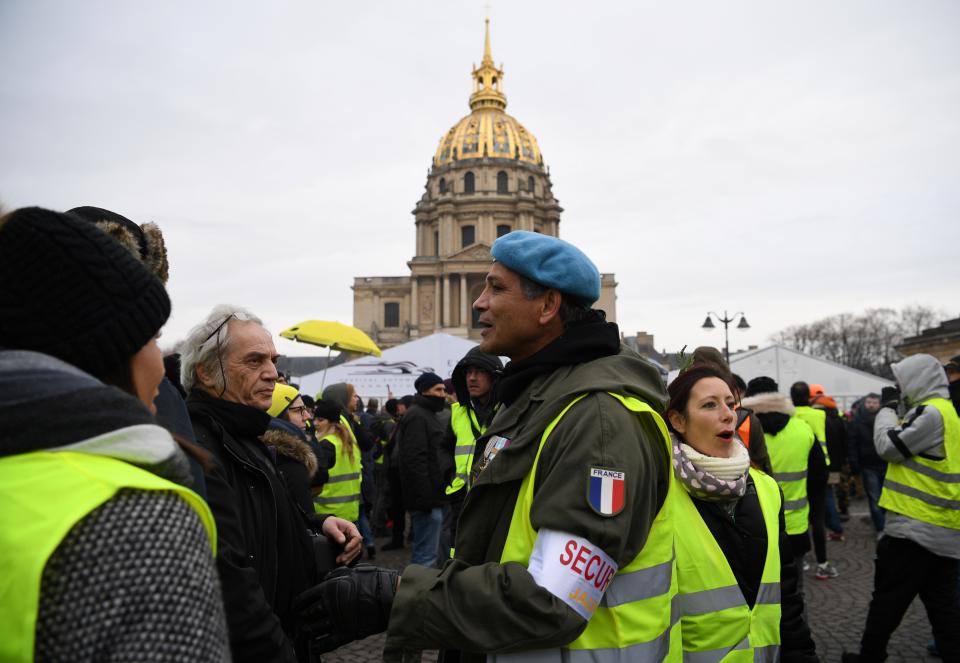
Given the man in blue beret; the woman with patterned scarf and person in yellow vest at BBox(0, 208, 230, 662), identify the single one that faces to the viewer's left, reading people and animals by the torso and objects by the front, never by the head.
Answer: the man in blue beret

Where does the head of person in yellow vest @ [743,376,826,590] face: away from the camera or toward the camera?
away from the camera

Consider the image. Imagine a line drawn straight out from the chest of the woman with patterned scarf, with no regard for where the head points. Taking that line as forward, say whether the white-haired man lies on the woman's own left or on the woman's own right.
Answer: on the woman's own right

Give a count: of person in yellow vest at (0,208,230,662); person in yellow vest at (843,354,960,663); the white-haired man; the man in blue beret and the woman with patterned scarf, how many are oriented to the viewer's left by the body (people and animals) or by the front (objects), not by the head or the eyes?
2

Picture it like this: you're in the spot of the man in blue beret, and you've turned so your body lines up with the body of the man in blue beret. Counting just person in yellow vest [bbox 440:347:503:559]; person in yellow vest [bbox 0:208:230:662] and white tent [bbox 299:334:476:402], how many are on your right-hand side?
2

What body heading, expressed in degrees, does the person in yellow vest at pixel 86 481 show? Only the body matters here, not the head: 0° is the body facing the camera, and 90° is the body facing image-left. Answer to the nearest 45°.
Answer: approximately 225°

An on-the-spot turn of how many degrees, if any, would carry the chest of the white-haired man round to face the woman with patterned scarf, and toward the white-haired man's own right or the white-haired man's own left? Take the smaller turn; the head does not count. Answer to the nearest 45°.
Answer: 0° — they already face them

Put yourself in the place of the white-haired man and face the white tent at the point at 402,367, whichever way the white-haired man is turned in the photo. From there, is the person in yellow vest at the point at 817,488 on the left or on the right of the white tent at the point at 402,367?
right

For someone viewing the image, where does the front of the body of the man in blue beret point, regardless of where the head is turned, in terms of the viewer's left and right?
facing to the left of the viewer

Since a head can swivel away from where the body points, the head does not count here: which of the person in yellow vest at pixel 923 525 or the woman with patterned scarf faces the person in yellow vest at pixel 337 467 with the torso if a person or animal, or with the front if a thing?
the person in yellow vest at pixel 923 525

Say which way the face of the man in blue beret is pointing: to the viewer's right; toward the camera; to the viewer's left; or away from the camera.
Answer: to the viewer's left

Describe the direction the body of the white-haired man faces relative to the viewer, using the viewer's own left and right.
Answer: facing to the right of the viewer

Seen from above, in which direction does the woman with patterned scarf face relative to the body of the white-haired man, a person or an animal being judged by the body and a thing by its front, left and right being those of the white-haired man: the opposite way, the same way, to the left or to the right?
to the right

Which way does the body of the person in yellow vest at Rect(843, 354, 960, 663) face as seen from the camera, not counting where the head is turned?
to the viewer's left

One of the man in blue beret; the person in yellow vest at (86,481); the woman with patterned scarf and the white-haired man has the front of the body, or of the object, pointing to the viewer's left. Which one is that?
the man in blue beret

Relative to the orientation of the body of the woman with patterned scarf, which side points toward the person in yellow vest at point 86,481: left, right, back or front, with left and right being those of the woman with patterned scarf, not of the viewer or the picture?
right
